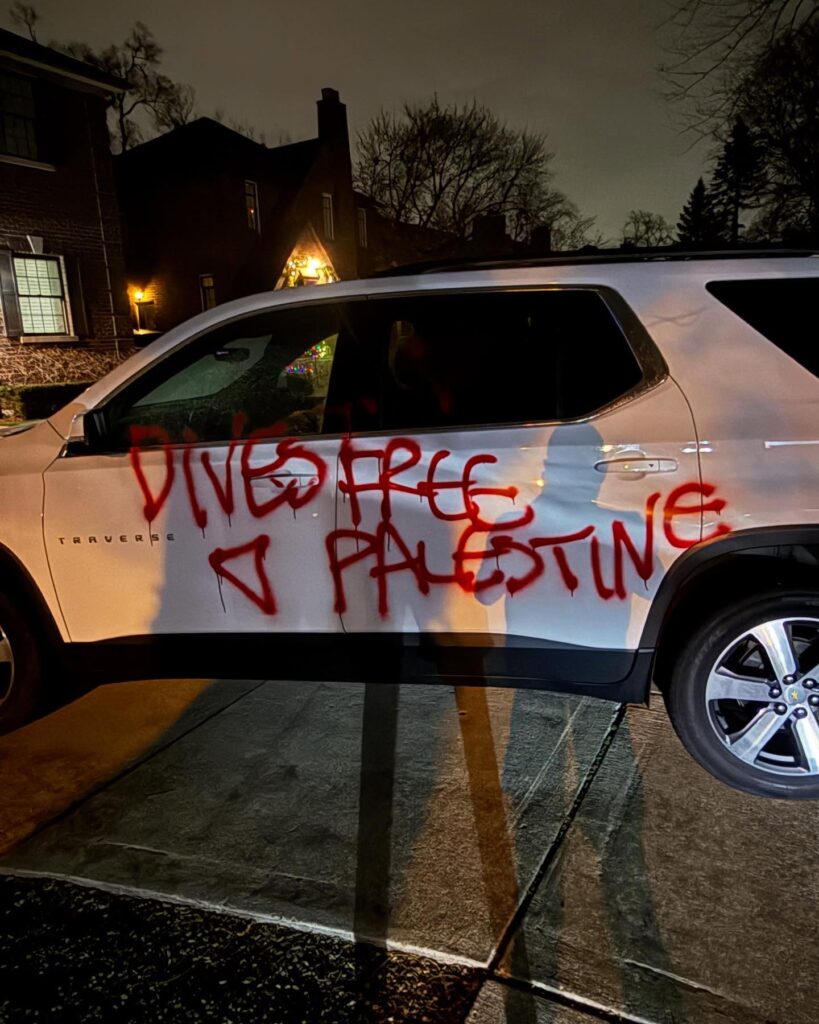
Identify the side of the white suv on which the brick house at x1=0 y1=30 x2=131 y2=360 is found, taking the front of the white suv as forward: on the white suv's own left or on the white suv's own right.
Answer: on the white suv's own right

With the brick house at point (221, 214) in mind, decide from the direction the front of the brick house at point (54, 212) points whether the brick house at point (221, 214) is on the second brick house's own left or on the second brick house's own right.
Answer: on the second brick house's own left

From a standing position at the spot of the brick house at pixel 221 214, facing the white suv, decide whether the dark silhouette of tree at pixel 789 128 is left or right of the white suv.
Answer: left

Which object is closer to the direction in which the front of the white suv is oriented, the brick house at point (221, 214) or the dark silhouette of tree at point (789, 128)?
the brick house

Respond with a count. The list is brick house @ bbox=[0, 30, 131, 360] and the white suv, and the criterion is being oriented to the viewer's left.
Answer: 1

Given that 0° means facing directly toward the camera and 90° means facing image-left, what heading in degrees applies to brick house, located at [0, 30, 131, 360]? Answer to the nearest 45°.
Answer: approximately 315°

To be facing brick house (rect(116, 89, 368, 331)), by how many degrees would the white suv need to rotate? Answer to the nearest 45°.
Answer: approximately 90° to its right

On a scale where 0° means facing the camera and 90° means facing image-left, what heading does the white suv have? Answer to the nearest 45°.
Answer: approximately 90°

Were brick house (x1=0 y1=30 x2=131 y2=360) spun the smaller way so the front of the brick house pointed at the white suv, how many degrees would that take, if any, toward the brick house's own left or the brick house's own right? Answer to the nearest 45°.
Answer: approximately 45° to the brick house's own right

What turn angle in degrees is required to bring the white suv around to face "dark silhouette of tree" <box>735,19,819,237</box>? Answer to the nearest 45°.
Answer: approximately 135° to its right

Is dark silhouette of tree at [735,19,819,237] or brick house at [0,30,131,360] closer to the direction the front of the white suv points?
the brick house
